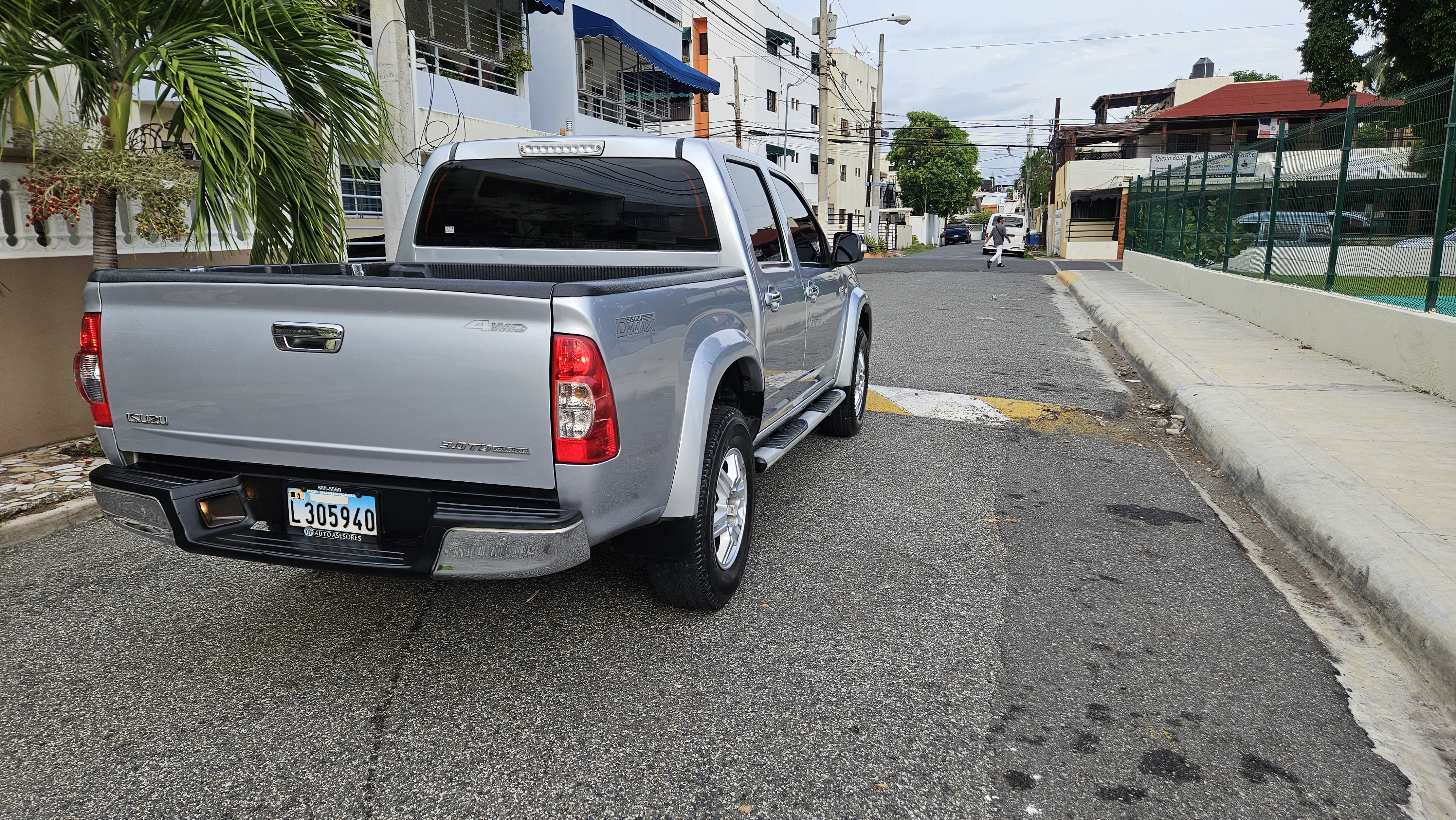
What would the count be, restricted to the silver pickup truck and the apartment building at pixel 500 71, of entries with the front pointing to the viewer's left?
0

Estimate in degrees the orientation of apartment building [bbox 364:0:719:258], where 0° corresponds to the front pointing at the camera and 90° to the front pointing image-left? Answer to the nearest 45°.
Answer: approximately 315°

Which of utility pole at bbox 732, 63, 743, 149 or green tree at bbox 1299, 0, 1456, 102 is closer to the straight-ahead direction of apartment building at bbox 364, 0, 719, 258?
the green tree

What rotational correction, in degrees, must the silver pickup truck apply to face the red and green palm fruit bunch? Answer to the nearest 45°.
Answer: approximately 90° to its left

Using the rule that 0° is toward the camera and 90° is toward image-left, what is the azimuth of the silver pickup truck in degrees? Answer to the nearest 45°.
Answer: approximately 225°

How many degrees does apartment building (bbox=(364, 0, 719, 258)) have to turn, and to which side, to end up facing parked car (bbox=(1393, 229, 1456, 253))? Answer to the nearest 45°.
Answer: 0° — it already faces it

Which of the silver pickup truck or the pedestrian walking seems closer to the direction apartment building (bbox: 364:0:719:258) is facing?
the silver pickup truck

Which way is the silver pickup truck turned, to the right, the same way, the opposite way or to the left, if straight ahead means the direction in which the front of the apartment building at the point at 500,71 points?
to the left

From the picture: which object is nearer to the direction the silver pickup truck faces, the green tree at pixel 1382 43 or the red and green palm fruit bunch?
the green tree

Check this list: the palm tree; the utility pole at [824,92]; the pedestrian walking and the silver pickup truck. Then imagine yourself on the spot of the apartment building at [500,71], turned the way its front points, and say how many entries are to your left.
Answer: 2

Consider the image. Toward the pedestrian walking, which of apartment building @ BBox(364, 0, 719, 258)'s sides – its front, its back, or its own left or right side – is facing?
left

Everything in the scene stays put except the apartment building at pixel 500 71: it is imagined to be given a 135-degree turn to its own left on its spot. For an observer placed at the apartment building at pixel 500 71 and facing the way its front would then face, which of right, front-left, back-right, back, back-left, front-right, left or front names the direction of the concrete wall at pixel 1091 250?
front-right

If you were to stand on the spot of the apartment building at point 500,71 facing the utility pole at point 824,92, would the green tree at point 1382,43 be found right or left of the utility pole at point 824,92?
right

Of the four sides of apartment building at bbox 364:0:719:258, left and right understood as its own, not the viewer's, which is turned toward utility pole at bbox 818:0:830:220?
left

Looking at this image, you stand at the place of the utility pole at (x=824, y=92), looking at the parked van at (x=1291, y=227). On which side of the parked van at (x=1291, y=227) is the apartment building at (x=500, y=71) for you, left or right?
right

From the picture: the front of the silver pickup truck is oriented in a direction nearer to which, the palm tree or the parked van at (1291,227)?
the parked van
